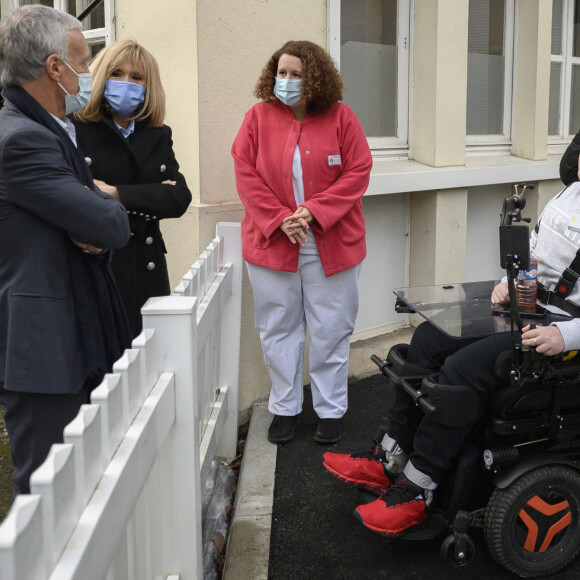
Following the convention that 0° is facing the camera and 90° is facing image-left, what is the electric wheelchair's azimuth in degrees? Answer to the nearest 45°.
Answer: approximately 90°

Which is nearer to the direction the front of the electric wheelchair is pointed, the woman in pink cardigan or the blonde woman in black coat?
the blonde woman in black coat

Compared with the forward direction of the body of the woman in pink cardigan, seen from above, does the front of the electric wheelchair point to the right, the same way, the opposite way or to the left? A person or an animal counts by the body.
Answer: to the right

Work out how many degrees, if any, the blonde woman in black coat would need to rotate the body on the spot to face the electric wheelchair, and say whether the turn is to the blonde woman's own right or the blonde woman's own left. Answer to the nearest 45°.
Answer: approximately 45° to the blonde woman's own left

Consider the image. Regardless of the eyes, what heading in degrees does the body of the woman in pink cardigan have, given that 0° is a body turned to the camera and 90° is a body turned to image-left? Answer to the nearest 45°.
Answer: approximately 0°

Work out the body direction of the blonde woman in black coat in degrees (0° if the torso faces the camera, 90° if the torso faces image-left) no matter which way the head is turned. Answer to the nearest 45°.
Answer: approximately 0°

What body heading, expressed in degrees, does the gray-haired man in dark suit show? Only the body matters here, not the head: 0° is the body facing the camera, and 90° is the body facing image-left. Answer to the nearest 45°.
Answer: approximately 270°

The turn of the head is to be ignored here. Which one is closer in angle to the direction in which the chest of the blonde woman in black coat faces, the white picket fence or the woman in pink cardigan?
the white picket fence

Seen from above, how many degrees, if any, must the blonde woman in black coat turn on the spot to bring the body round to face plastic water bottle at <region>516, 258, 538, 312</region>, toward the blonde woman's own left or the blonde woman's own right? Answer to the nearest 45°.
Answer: approximately 45° to the blonde woman's own left
